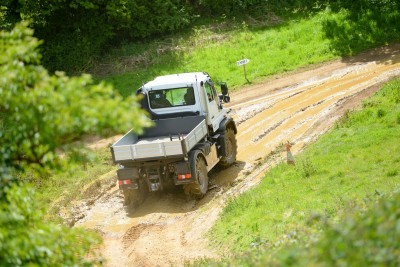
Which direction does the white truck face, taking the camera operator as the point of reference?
facing away from the viewer and to the right of the viewer

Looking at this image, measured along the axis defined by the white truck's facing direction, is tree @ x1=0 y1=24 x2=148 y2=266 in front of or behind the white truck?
behind
